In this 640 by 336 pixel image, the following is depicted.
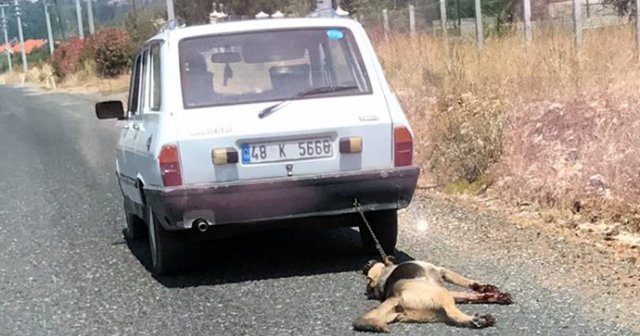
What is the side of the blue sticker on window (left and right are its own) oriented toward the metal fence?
back

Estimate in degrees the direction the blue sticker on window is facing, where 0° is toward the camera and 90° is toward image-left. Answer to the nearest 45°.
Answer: approximately 0°

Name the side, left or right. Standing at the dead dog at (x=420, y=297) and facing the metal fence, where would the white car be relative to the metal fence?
left

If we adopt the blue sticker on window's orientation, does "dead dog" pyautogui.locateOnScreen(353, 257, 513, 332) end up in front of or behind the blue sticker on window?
in front
